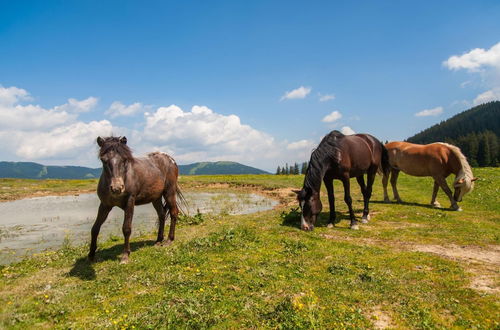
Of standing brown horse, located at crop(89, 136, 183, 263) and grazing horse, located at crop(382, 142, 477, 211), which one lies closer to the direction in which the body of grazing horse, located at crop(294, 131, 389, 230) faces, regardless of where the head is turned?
the standing brown horse

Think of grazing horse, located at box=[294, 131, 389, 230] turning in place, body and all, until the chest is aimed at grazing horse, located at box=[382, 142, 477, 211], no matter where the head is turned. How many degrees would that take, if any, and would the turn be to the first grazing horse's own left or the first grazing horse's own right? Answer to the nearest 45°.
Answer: approximately 180°

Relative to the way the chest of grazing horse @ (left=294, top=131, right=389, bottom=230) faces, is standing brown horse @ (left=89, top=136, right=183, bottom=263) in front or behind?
in front

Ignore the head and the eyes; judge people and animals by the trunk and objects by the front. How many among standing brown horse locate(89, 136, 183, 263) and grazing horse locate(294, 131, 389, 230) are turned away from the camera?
0

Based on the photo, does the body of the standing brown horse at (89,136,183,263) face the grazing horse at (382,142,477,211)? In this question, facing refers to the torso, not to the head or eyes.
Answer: no

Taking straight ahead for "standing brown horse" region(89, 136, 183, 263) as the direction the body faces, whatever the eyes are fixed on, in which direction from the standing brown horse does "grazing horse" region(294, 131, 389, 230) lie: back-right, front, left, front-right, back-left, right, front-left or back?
back-left

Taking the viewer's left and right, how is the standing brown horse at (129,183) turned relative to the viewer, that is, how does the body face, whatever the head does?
facing the viewer and to the left of the viewer
